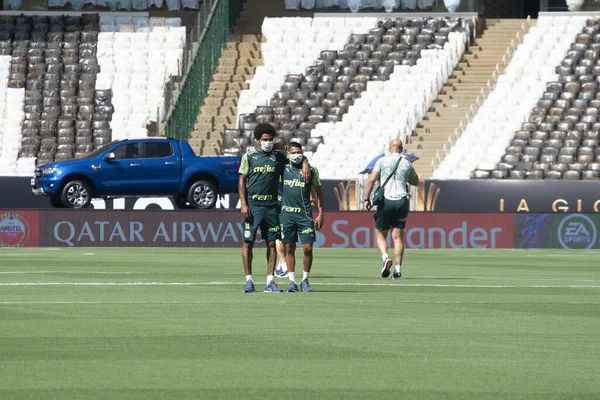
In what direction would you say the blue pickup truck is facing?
to the viewer's left

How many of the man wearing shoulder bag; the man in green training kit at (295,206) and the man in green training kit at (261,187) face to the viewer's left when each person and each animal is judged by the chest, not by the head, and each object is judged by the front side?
0

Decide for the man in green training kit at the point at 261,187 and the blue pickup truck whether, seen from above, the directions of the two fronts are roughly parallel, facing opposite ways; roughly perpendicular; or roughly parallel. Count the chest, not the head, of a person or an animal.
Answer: roughly perpendicular

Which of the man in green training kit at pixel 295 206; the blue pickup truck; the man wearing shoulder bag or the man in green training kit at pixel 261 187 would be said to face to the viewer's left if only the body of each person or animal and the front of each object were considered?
the blue pickup truck

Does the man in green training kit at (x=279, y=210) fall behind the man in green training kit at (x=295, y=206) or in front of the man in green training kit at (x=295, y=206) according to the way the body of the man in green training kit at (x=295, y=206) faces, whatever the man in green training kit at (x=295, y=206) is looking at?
behind

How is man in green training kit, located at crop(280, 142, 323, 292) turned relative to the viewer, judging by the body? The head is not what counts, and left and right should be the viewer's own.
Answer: facing the viewer

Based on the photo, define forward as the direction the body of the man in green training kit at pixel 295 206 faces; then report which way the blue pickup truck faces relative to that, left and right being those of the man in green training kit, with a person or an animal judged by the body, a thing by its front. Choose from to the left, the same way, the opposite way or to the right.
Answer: to the right

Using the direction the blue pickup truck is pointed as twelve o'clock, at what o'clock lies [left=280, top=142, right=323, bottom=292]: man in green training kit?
The man in green training kit is roughly at 9 o'clock from the blue pickup truck.

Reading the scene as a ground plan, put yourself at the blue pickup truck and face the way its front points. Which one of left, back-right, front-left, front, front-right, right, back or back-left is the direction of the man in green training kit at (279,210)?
left

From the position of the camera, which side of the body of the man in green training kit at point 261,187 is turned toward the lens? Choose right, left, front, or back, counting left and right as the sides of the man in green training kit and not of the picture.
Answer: front
